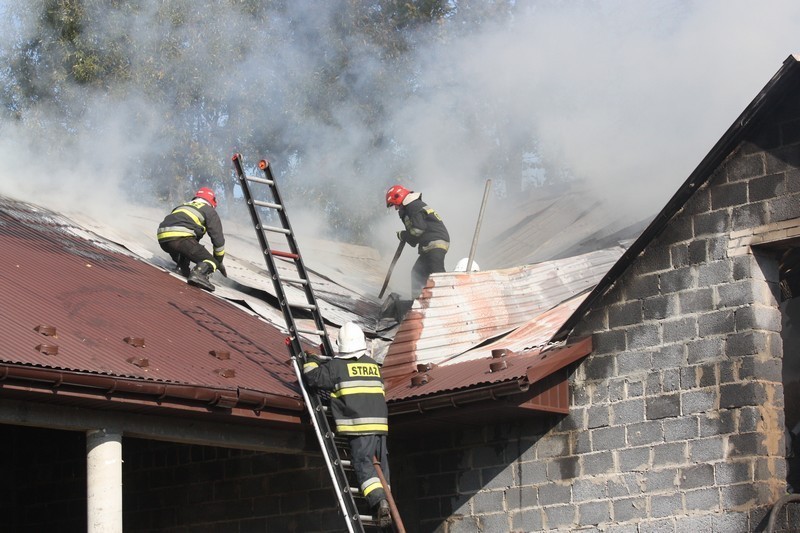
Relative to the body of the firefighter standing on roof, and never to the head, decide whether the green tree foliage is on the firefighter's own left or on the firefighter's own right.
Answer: on the firefighter's own right

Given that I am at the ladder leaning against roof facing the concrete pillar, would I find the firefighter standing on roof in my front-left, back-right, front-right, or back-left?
back-right

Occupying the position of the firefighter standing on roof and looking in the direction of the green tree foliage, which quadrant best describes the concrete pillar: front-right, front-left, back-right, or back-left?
back-left

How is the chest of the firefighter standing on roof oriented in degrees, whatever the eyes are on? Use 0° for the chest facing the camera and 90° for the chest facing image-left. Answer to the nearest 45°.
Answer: approximately 90°

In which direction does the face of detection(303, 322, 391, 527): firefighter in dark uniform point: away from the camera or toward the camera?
away from the camera

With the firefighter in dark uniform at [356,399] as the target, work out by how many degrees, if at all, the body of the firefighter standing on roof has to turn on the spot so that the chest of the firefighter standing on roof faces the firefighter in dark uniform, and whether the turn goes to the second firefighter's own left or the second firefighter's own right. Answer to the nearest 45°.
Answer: approximately 90° to the second firefighter's own left

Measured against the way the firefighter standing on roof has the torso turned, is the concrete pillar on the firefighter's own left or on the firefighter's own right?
on the firefighter's own left

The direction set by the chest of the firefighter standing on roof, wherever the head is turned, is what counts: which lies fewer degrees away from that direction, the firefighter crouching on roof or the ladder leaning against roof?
the firefighter crouching on roof

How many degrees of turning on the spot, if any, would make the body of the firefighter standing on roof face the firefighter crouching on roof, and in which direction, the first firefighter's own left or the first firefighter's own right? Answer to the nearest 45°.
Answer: approximately 45° to the first firefighter's own left
